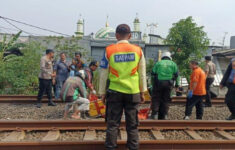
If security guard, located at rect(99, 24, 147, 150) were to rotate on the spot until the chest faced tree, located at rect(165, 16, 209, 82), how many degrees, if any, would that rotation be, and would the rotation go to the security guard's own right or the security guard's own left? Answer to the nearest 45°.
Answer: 0° — they already face it

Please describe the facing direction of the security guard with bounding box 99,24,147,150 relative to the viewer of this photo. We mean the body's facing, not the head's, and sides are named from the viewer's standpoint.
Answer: facing away from the viewer

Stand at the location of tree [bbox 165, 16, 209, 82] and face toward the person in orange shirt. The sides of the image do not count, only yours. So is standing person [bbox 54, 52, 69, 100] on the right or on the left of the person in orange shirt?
right

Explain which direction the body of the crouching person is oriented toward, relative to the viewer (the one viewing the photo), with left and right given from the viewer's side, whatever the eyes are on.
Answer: facing away from the viewer and to the right of the viewer

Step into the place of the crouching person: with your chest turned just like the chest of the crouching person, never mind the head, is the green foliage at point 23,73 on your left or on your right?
on your left
